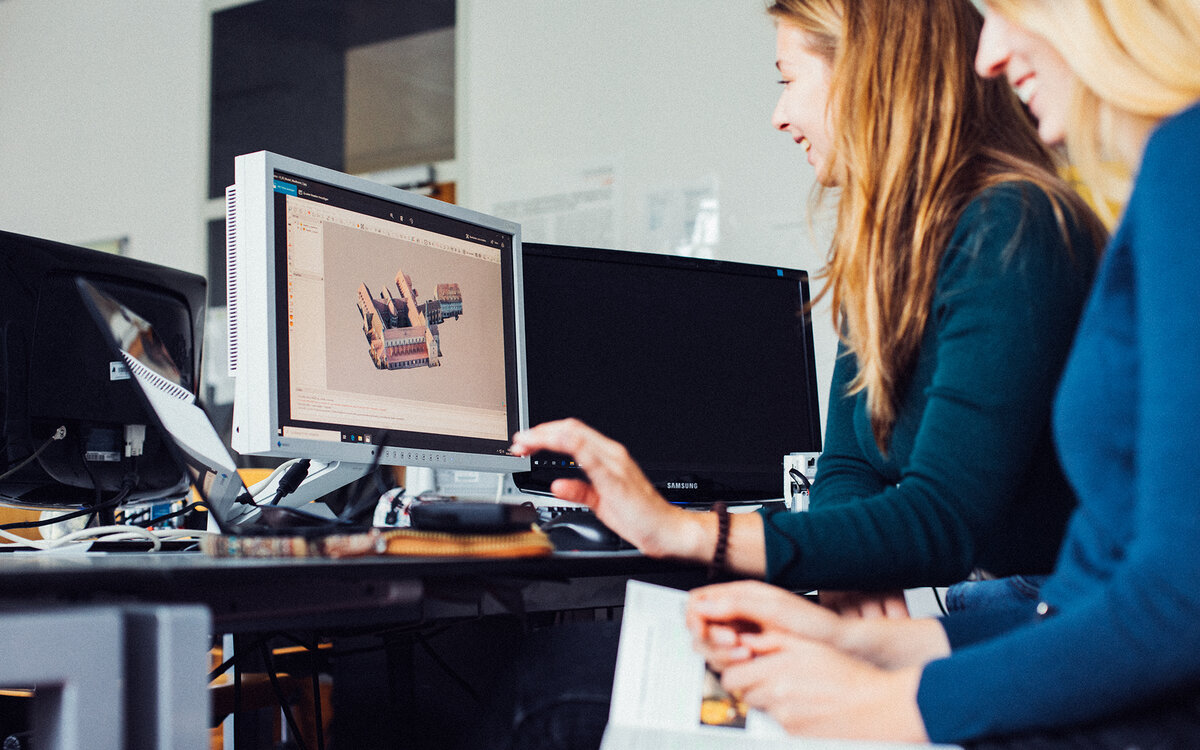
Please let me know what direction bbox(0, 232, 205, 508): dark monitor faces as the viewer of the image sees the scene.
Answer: facing away from the viewer and to the left of the viewer

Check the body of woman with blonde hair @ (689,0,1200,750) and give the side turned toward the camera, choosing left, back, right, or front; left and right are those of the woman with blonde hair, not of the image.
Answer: left

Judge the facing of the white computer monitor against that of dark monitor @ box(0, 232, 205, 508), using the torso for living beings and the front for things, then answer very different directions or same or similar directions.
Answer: very different directions

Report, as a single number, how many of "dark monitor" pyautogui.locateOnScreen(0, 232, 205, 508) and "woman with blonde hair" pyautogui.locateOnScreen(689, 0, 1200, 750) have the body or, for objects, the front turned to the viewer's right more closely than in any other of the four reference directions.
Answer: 0

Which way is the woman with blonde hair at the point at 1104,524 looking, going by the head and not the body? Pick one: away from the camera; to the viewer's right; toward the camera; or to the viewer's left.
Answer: to the viewer's left

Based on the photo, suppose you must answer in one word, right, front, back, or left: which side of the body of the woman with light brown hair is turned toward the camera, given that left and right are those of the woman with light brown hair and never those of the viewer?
left
